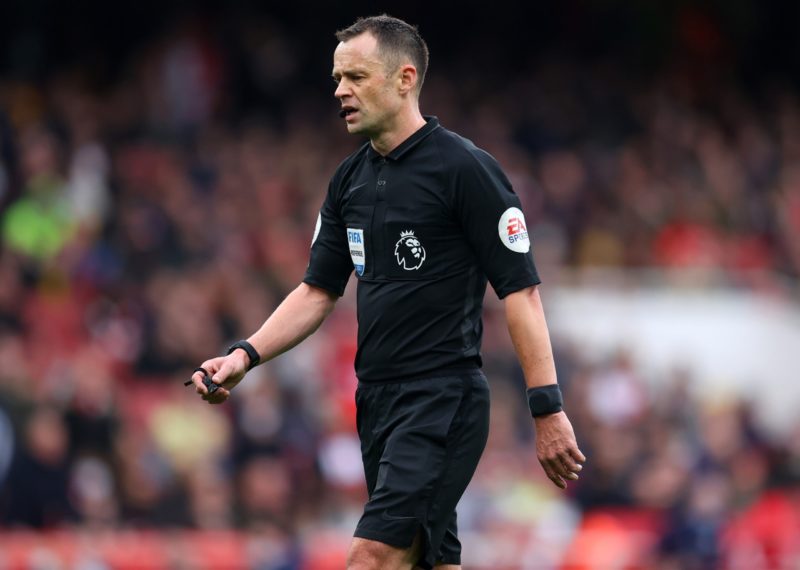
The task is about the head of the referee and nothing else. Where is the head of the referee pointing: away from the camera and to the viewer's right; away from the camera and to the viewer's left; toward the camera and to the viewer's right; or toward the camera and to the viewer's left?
toward the camera and to the viewer's left

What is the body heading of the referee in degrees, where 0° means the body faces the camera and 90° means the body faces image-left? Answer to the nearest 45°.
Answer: approximately 45°
